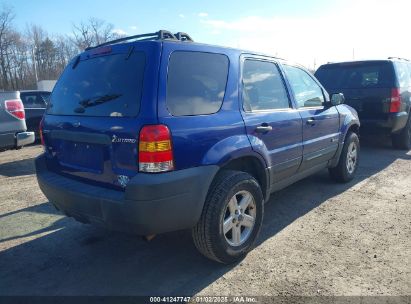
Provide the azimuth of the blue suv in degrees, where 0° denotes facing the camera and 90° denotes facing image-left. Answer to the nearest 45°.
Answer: approximately 225°

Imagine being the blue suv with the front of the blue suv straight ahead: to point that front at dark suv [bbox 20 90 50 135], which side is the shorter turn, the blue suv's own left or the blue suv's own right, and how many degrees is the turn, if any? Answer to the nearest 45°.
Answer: approximately 90° to the blue suv's own left

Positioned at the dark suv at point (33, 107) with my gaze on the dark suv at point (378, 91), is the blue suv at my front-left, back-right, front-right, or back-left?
front-right

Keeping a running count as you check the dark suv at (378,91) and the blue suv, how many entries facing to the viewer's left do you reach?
0

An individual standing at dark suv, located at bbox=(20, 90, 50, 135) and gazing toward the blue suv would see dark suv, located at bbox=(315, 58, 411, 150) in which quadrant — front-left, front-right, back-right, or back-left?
front-left

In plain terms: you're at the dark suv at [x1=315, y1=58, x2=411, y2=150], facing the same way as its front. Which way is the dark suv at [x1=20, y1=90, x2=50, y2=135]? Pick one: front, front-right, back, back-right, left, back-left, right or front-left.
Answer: back-left

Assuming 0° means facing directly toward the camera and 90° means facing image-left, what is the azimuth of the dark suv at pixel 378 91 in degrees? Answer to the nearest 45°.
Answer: approximately 225°

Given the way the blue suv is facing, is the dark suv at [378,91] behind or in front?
in front
